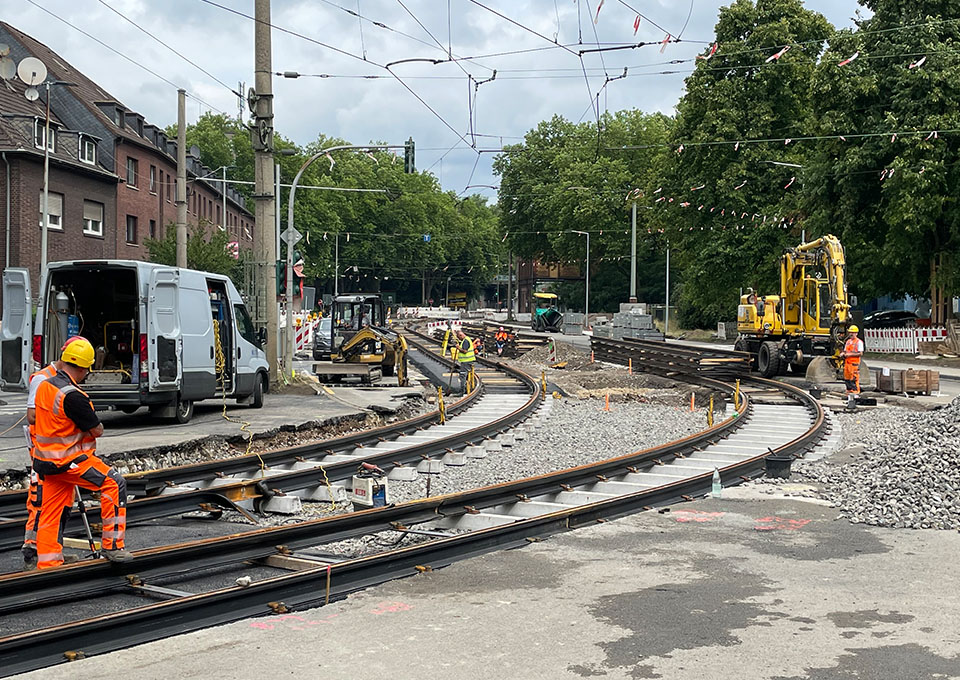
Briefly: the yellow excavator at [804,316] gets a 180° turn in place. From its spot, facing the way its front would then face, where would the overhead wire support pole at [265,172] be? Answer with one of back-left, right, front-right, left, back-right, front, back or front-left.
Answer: left

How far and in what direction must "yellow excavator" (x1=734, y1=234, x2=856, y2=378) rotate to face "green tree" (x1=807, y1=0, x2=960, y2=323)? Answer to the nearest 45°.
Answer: approximately 135° to its left

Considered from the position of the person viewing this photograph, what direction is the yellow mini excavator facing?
facing the viewer and to the right of the viewer

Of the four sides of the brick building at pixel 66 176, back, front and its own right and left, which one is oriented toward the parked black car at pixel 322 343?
front

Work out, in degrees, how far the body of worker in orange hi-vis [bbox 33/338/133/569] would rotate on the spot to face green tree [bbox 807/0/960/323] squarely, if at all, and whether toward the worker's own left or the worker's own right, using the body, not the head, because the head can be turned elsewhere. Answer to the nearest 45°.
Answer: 0° — they already face it

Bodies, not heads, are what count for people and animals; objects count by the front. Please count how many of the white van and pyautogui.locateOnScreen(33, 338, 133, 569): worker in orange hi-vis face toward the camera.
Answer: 0

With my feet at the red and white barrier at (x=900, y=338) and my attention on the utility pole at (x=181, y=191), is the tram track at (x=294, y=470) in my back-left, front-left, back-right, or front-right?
front-left

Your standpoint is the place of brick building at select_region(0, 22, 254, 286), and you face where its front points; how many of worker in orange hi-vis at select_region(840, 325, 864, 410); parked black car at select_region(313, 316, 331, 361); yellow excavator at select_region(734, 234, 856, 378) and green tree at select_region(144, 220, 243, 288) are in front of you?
4

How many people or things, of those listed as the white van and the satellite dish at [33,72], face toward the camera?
1

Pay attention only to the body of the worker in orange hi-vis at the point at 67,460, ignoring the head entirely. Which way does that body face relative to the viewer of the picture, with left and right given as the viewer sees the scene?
facing away from the viewer and to the right of the viewer

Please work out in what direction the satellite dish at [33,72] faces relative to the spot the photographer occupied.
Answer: facing the viewer

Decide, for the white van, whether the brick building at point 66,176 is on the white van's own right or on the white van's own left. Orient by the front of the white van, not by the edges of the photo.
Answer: on the white van's own left

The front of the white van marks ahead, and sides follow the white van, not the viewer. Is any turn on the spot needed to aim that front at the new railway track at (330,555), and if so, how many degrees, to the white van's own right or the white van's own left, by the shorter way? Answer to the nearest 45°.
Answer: approximately 135° to the white van's own right

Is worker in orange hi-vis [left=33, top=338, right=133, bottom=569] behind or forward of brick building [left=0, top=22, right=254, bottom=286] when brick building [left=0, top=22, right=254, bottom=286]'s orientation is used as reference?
forward
